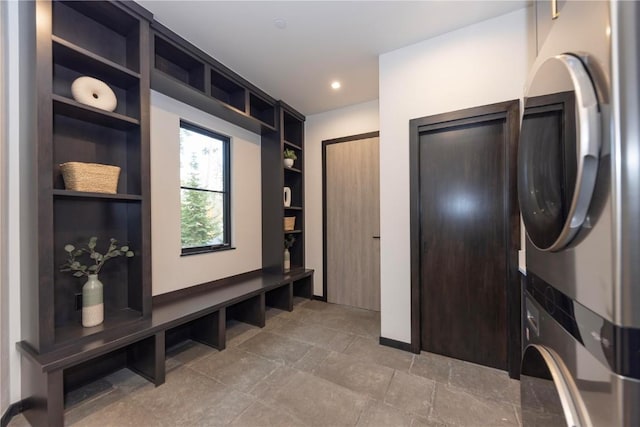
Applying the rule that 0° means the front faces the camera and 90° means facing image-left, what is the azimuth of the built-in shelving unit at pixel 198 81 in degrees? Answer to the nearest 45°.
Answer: approximately 315°

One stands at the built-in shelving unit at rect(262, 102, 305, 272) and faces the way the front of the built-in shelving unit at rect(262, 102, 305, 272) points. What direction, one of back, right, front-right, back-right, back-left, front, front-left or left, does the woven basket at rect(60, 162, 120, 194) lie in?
right

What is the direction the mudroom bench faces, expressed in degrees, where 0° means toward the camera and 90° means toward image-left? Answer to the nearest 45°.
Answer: approximately 315°

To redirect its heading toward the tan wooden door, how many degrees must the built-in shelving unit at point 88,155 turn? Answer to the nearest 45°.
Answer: approximately 45° to its left
